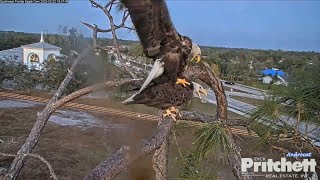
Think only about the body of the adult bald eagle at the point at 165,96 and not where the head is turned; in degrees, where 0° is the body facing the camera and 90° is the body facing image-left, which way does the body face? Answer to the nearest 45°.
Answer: approximately 270°

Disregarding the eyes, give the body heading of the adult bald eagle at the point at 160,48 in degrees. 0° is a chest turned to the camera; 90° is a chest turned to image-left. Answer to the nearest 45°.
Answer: approximately 270°

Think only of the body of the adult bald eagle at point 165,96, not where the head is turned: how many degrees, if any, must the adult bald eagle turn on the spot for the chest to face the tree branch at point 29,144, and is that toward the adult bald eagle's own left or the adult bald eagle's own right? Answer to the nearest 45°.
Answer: approximately 135° to the adult bald eagle's own left
